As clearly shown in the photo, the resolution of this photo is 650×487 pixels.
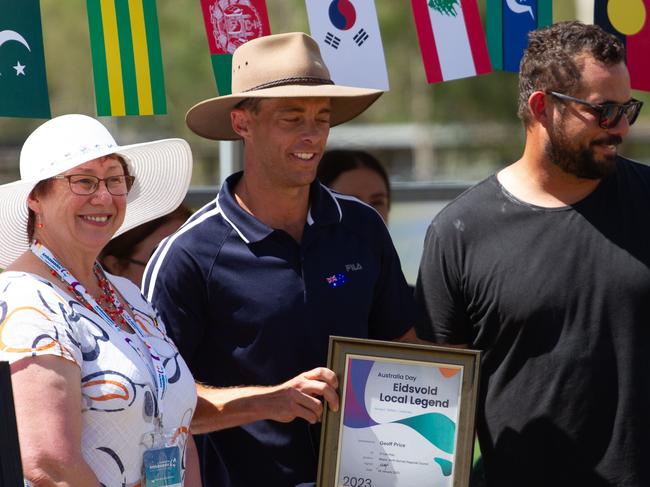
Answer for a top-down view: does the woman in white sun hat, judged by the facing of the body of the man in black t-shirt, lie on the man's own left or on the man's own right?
on the man's own right

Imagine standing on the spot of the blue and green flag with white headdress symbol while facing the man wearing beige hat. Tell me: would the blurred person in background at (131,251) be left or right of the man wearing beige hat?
right

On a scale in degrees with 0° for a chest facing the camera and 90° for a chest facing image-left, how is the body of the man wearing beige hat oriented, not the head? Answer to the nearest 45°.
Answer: approximately 315°

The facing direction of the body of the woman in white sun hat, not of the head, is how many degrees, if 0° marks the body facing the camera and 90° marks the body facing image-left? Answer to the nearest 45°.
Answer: approximately 315°

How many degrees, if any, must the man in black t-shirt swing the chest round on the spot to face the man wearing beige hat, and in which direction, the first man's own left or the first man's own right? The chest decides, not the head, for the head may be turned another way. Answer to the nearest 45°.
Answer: approximately 135° to the first man's own right
